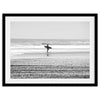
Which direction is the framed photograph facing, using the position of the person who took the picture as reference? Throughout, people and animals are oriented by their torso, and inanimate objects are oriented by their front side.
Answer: facing the viewer
